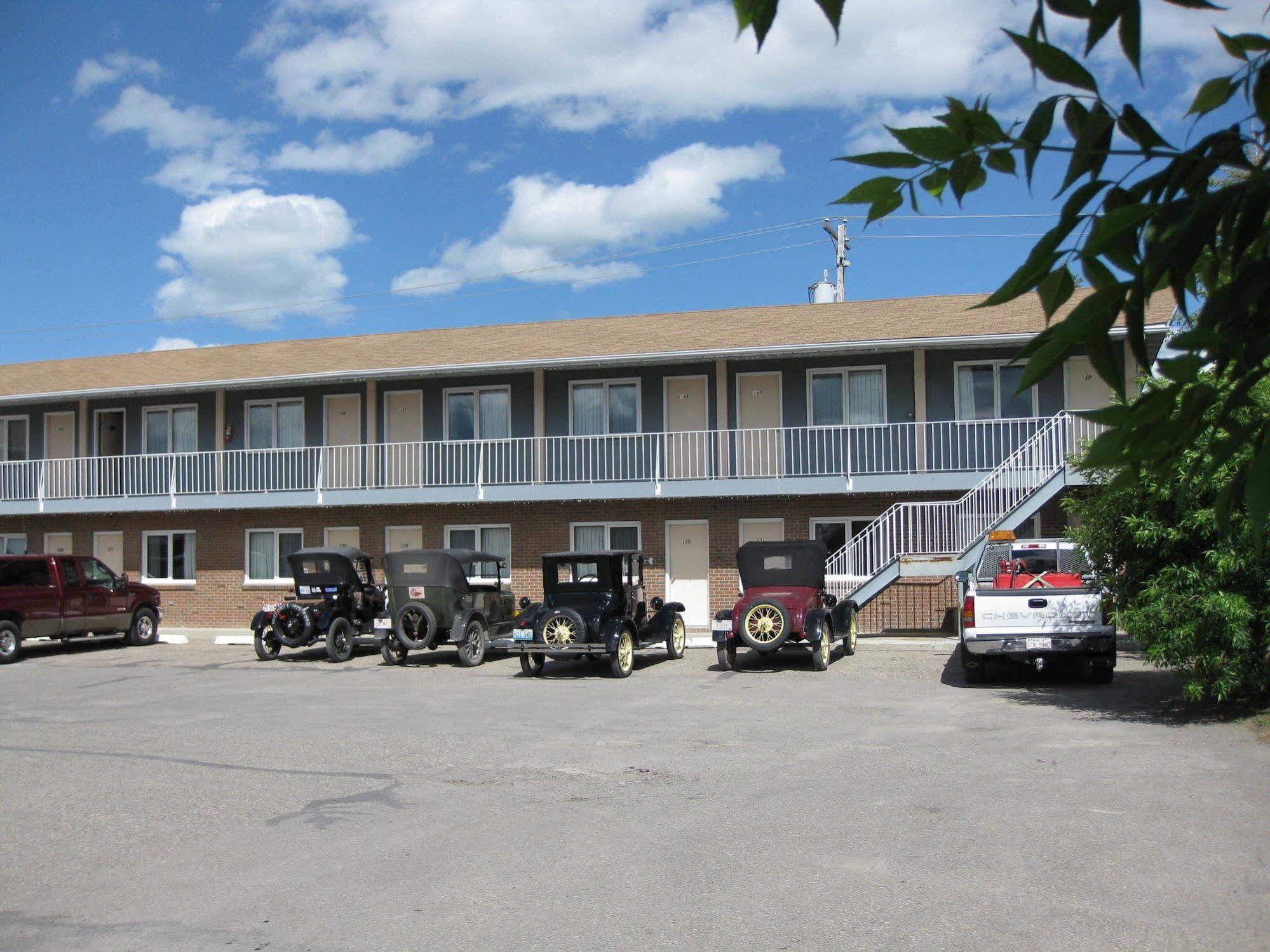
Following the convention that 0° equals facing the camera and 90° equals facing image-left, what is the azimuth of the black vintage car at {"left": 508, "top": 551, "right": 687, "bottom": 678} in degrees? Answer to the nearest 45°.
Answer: approximately 225°

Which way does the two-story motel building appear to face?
toward the camera

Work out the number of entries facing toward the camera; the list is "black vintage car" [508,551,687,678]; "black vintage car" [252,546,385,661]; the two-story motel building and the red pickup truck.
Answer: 1

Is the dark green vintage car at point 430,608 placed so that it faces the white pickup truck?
no

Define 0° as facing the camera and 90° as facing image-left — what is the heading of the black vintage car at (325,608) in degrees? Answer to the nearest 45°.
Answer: approximately 225°

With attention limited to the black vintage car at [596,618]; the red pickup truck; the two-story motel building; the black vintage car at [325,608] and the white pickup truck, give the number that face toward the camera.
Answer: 1

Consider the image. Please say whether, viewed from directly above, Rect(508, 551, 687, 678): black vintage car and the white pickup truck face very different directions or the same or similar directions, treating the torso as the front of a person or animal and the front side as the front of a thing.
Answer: same or similar directions

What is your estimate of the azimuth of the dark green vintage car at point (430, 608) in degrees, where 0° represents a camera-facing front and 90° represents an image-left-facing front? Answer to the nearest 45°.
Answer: approximately 225°

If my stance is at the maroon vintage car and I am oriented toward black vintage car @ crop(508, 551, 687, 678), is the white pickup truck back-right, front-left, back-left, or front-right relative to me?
back-left

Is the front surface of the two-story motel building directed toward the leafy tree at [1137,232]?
yes

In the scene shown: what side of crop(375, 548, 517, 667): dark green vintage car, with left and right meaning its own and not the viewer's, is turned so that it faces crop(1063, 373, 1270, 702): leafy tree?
right

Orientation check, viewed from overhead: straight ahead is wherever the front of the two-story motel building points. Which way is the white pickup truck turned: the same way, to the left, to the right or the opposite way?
the opposite way

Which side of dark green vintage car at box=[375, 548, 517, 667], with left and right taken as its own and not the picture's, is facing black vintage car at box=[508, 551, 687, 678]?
right

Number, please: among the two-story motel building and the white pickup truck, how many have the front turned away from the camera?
1

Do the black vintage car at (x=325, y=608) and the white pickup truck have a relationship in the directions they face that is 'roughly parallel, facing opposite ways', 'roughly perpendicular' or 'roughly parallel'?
roughly parallel

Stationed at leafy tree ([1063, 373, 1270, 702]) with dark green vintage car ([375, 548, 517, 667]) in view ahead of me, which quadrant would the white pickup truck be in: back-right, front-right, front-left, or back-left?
front-right

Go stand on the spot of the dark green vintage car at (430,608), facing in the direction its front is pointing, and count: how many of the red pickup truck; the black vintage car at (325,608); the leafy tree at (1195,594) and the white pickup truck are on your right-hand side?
2

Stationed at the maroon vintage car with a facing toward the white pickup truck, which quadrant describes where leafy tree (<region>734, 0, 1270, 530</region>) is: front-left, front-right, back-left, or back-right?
front-right

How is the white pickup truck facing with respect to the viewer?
away from the camera

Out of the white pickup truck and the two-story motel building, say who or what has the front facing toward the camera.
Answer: the two-story motel building

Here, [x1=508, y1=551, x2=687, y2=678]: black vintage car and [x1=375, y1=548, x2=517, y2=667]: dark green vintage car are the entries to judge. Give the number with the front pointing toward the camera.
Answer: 0
